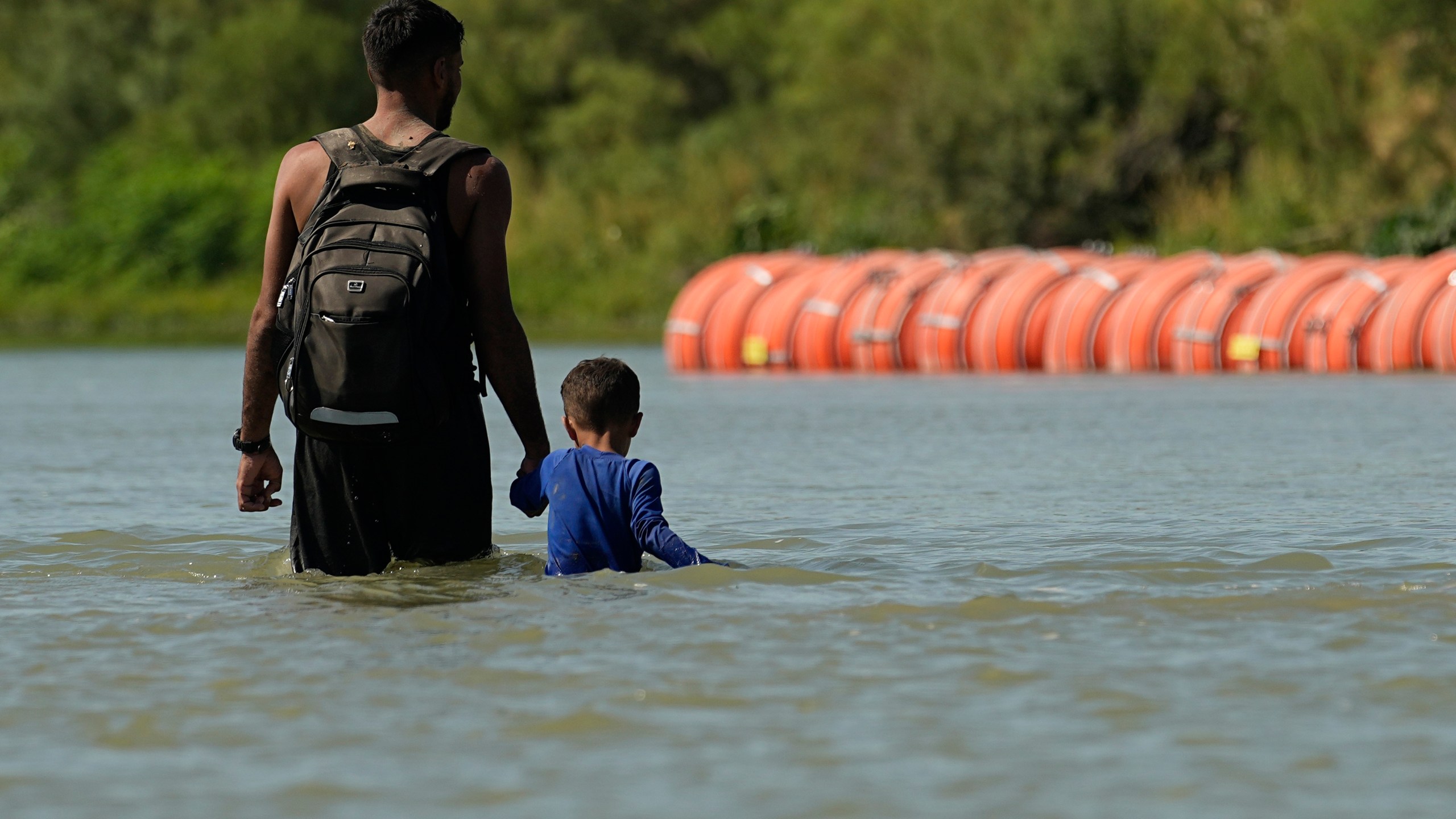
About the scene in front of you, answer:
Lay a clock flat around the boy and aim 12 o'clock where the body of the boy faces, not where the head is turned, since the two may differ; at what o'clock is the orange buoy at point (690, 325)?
The orange buoy is roughly at 12 o'clock from the boy.

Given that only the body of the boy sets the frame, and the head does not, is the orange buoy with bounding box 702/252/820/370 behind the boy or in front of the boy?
in front

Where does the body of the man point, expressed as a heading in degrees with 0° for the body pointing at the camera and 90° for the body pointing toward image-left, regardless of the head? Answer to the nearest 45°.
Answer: approximately 180°

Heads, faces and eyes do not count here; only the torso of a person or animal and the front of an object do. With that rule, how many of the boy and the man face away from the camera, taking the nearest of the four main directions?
2

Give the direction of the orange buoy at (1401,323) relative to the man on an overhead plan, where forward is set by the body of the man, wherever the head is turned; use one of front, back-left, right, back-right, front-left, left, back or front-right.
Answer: front-right

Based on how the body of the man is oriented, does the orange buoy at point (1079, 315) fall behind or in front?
in front

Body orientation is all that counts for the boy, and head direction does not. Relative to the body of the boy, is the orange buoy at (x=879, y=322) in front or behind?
in front

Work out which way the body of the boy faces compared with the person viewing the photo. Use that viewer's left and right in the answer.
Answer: facing away from the viewer

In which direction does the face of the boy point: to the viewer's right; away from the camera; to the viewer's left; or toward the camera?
away from the camera

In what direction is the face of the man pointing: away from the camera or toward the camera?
away from the camera
